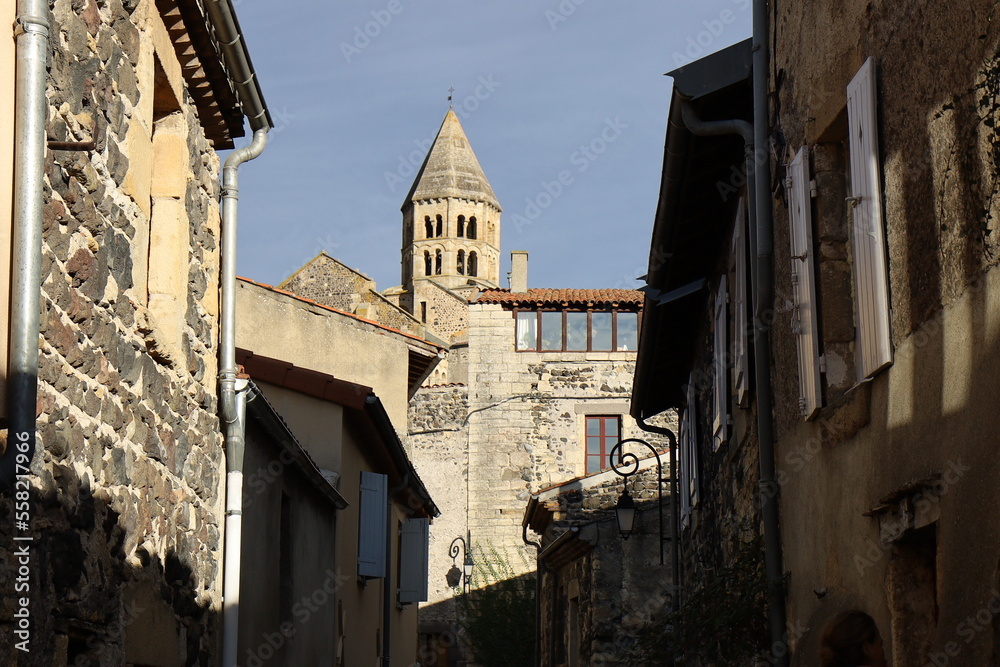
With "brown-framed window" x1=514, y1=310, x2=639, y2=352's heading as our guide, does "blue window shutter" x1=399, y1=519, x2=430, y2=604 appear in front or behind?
in front

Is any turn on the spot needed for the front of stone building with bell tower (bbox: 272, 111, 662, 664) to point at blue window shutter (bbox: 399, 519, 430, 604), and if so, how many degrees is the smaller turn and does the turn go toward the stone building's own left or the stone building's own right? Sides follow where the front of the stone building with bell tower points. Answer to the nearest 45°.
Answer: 0° — it already faces it

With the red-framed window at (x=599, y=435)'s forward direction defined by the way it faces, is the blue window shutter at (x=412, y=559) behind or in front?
in front

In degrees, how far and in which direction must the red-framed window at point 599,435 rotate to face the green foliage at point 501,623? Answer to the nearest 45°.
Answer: approximately 90° to its right

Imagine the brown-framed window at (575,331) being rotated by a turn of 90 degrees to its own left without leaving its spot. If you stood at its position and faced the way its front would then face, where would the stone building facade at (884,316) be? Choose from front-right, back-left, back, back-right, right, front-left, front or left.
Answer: right

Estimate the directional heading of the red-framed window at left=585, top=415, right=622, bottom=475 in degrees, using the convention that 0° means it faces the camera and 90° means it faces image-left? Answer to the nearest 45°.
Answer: approximately 0°

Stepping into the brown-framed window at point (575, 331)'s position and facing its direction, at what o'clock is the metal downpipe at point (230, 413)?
The metal downpipe is roughly at 12 o'clock from the brown-framed window.

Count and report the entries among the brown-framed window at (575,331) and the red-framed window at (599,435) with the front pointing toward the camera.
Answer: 2

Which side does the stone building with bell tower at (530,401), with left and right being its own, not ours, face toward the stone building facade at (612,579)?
front

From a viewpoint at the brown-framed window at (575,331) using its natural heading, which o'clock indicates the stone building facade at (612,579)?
The stone building facade is roughly at 12 o'clock from the brown-framed window.

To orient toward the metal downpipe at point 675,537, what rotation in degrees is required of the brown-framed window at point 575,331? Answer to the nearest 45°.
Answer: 0° — it already faces it

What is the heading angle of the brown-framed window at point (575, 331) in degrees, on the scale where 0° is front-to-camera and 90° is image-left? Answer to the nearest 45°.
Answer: approximately 0°

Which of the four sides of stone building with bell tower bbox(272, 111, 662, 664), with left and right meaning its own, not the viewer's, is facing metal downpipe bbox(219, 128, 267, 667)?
front
